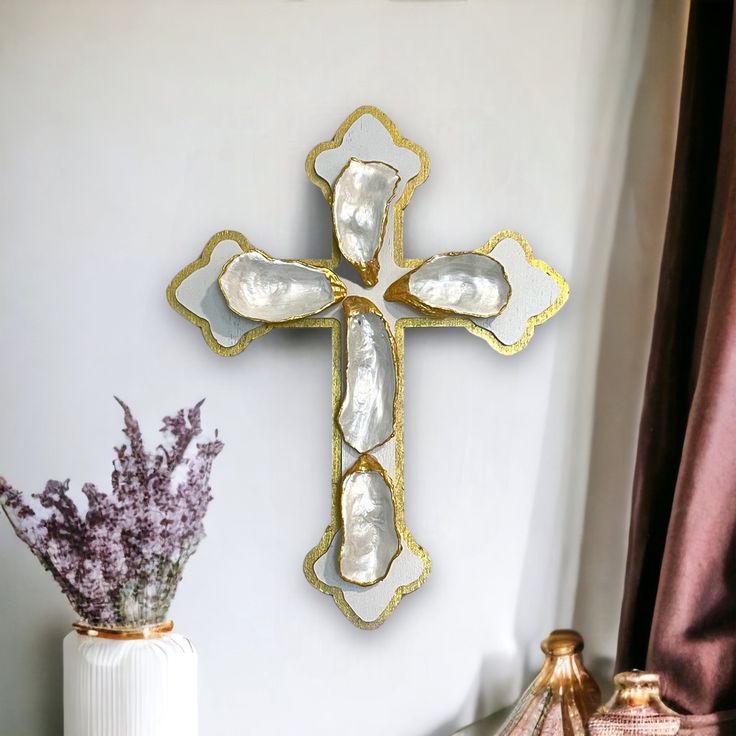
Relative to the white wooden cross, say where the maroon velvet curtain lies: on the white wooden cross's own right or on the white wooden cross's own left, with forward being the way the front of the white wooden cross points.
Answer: on the white wooden cross's own left

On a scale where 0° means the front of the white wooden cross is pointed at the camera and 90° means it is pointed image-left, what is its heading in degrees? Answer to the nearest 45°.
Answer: approximately 0°
